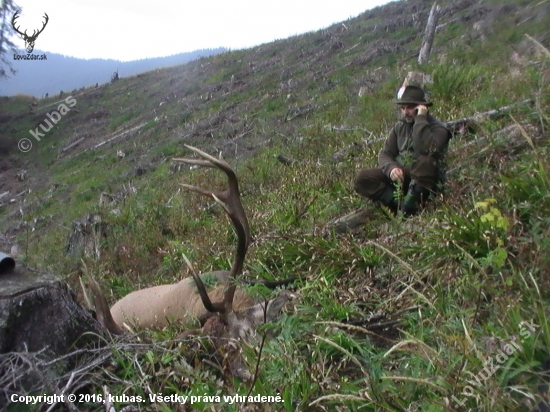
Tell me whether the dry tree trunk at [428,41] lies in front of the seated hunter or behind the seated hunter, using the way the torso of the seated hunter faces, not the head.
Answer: behind

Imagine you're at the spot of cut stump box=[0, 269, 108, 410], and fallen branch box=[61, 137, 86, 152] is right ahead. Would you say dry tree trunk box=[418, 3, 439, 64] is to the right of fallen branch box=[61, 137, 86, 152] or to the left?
right

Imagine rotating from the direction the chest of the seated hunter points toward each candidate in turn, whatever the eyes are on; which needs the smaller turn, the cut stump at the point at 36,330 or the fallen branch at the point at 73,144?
the cut stump

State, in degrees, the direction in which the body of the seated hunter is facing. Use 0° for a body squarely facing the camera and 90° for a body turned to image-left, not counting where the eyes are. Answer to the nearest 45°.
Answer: approximately 45°

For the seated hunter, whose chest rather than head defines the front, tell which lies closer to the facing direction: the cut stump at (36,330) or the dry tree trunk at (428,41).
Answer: the cut stump

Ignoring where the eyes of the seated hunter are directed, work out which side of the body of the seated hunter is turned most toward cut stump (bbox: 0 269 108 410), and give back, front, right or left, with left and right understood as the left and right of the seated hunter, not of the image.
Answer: front

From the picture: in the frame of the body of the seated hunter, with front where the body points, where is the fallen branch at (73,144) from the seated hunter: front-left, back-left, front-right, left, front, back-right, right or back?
right

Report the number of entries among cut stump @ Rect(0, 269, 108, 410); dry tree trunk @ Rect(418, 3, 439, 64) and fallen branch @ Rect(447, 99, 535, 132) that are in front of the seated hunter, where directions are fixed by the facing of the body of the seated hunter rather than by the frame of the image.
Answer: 1
